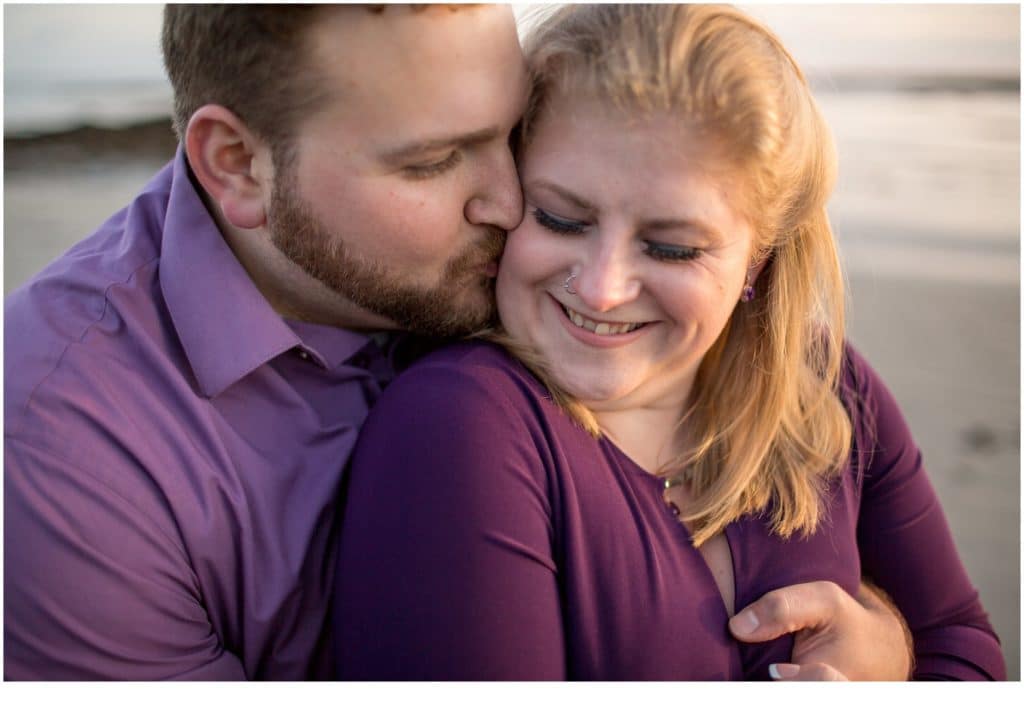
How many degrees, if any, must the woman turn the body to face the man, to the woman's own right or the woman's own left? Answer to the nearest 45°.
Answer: approximately 135° to the woman's own right

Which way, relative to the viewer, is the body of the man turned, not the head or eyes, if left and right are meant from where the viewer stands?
facing the viewer and to the right of the viewer

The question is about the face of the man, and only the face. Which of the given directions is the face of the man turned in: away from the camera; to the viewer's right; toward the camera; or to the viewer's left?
to the viewer's right

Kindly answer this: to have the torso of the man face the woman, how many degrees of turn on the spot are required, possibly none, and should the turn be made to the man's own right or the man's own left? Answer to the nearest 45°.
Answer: approximately 45° to the man's own left

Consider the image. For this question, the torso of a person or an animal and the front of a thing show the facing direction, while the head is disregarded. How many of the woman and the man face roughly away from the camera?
0
